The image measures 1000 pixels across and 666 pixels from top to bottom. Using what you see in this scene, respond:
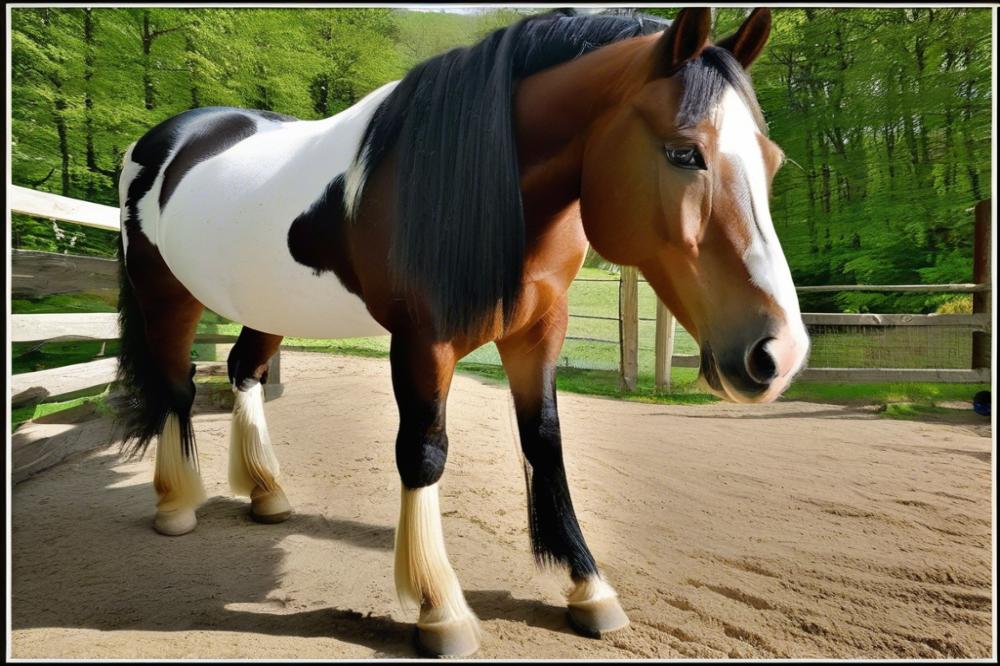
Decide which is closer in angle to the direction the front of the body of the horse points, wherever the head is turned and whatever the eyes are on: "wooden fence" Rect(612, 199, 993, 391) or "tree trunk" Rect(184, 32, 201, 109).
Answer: the wooden fence

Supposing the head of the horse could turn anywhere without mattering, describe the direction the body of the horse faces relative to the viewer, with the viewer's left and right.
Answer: facing the viewer and to the right of the viewer

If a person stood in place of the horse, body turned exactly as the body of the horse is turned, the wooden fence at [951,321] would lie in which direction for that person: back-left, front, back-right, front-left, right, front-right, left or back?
left

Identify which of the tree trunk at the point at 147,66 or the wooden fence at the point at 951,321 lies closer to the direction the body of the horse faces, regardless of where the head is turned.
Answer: the wooden fence

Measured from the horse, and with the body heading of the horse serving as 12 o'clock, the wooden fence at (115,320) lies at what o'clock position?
The wooden fence is roughly at 6 o'clock from the horse.

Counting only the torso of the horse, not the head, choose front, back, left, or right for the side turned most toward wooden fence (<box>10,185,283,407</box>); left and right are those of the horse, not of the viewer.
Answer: back

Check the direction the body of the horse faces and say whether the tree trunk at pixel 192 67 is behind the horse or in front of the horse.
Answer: behind

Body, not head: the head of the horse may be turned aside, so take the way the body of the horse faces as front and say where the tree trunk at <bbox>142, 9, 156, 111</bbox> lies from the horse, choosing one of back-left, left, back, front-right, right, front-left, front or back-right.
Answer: back
